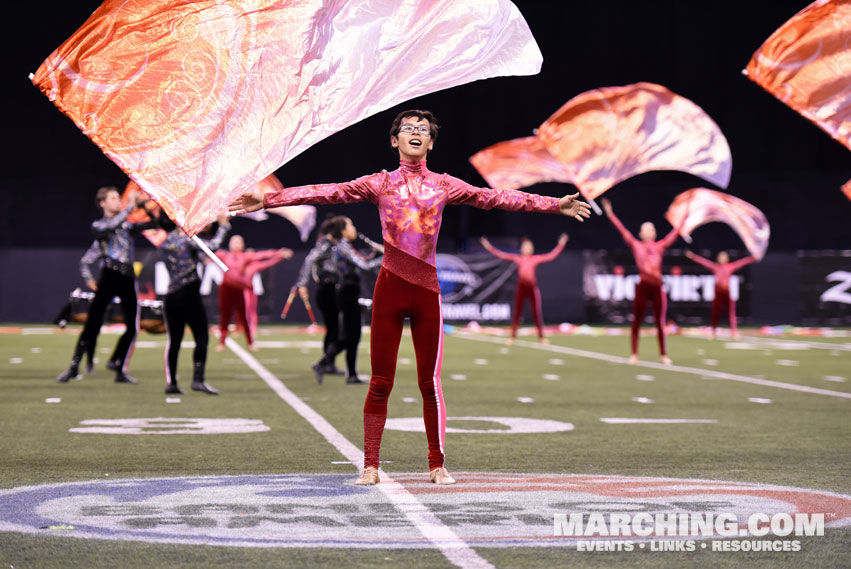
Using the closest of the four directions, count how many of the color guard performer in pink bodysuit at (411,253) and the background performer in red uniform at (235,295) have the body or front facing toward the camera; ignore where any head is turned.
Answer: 2

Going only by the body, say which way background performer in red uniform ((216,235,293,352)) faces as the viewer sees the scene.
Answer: toward the camera

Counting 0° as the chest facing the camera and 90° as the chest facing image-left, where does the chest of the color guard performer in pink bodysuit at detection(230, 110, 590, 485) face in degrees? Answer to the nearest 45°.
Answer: approximately 0°

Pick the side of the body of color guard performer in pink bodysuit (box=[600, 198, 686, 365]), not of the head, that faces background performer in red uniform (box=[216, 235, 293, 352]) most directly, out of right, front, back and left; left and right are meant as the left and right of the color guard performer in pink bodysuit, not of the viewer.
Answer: right

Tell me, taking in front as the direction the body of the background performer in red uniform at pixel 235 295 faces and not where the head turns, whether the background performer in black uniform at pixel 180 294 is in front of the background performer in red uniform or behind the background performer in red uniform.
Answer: in front

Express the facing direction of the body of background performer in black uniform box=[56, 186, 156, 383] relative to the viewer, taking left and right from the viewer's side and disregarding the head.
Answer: facing the viewer and to the right of the viewer

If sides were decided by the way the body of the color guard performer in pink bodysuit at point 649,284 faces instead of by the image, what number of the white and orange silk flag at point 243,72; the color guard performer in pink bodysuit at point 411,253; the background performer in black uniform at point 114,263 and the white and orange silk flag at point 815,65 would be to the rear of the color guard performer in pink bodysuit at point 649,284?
0

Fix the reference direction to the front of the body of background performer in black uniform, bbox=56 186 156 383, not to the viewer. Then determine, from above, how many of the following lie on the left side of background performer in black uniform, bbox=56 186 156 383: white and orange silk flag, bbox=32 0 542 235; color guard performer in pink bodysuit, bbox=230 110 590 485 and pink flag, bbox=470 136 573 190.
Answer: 1

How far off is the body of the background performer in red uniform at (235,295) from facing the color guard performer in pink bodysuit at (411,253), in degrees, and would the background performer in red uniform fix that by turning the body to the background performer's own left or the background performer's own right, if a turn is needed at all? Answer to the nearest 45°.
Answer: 0° — they already face them

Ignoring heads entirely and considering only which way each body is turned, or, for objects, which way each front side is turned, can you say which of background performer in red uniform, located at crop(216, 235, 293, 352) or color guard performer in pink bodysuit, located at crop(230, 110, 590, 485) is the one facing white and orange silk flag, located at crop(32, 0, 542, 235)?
the background performer in red uniform

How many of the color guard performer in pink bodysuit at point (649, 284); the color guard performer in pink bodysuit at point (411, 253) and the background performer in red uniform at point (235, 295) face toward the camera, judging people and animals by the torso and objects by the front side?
3

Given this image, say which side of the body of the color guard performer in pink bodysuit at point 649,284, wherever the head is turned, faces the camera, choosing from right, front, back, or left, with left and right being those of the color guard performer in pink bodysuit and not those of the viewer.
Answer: front

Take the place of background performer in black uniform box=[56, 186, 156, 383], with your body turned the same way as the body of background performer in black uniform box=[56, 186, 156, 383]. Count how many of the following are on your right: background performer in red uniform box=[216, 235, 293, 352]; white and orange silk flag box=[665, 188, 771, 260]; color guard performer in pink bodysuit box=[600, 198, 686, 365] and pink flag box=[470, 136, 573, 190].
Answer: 0

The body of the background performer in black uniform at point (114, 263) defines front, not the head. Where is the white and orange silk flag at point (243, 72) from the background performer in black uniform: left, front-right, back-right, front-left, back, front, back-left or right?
front-right
